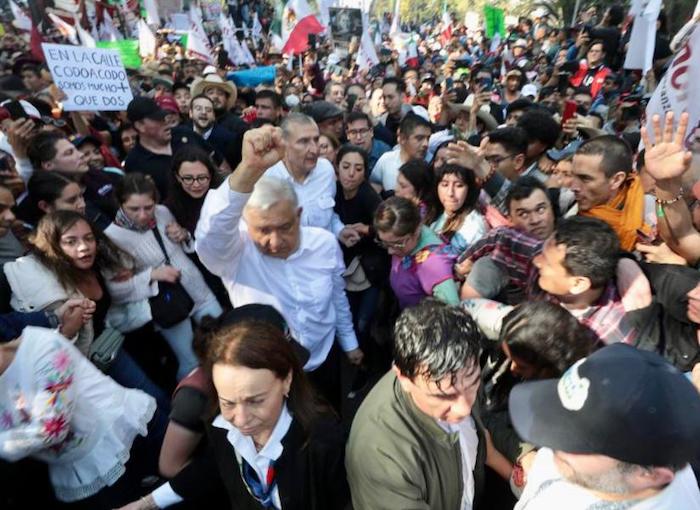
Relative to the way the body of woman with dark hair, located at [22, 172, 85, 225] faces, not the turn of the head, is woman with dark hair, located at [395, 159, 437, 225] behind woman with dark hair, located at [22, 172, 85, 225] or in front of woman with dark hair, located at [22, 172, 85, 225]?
in front

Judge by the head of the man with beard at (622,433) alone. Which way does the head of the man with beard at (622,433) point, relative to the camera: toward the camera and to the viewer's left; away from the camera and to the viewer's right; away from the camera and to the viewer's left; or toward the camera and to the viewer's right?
toward the camera and to the viewer's left

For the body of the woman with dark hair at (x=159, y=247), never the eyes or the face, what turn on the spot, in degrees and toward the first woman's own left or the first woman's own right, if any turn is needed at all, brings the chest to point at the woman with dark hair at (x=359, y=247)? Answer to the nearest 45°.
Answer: approximately 45° to the first woman's own left

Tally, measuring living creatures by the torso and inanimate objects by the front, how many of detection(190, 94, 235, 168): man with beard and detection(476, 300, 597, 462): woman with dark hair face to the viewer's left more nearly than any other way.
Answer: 1

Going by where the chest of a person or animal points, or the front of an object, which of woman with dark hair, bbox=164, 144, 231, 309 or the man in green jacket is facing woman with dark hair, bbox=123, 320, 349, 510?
woman with dark hair, bbox=164, 144, 231, 309

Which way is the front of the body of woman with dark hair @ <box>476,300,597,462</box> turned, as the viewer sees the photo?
to the viewer's left

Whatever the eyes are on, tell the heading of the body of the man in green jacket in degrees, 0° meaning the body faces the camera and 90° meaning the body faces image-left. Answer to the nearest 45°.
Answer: approximately 315°

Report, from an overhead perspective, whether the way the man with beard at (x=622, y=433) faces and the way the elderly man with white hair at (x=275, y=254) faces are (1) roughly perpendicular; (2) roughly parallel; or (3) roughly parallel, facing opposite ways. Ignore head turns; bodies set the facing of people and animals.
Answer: roughly perpendicular

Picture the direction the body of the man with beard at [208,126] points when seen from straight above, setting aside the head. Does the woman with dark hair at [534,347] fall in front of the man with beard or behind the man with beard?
in front
